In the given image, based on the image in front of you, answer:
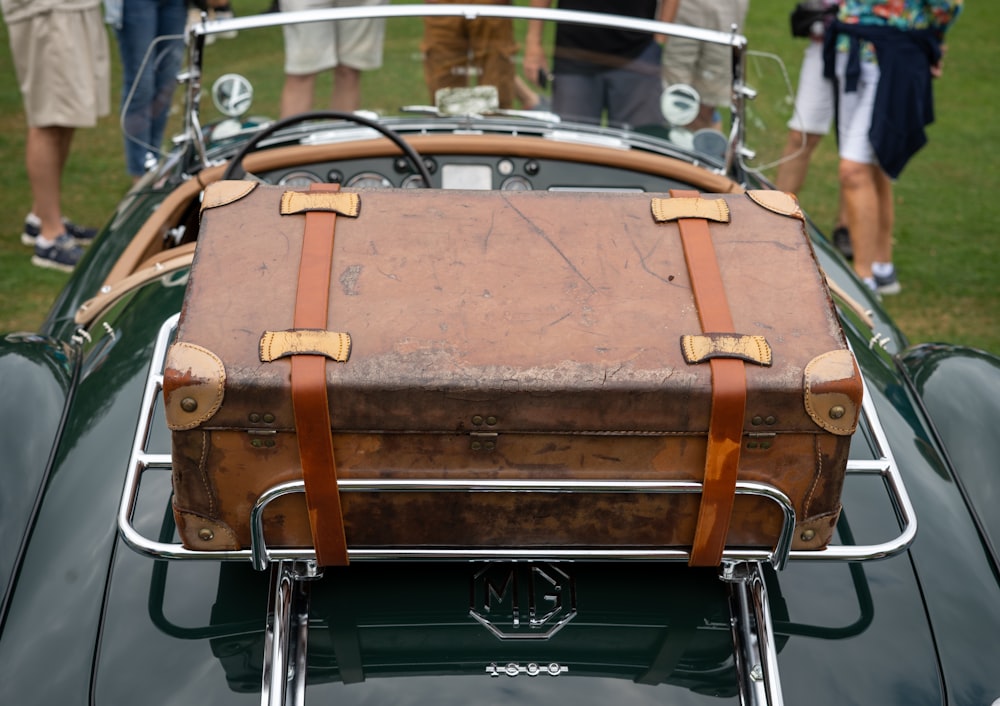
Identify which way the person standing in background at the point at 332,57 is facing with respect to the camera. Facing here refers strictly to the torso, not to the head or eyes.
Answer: toward the camera

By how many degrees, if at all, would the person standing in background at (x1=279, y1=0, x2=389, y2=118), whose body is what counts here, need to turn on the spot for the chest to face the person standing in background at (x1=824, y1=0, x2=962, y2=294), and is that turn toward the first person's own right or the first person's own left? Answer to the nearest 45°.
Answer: approximately 90° to the first person's own left

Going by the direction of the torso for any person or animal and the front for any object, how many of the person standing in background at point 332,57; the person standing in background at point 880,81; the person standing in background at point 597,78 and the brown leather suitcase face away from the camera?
1

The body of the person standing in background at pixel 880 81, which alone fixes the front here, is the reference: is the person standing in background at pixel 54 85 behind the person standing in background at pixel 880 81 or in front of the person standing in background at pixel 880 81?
in front

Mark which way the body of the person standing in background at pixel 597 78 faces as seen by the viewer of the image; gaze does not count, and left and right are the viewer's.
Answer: facing the viewer

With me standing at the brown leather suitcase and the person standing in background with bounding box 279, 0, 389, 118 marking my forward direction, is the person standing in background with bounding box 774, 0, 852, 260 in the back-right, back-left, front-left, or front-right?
front-right
